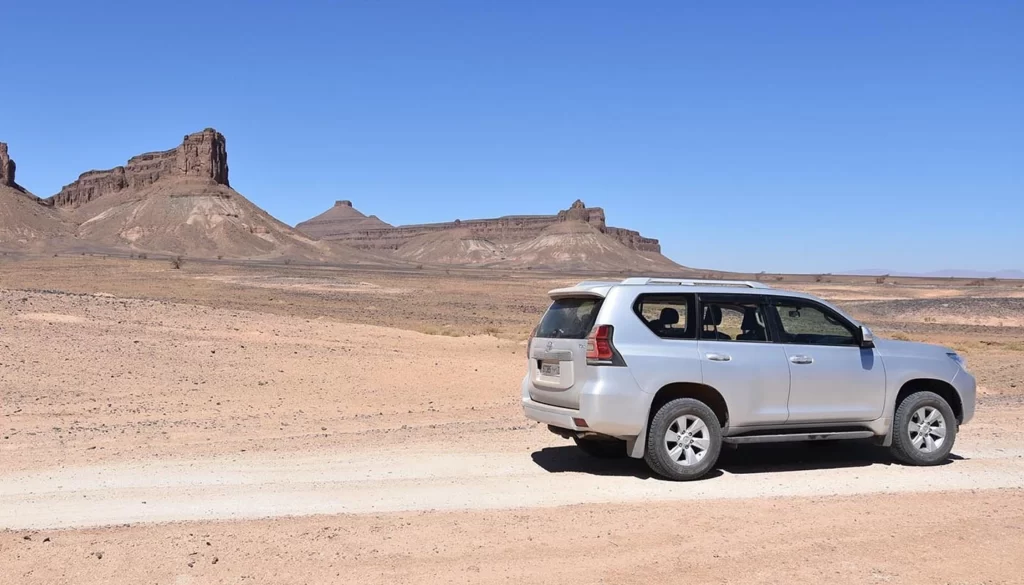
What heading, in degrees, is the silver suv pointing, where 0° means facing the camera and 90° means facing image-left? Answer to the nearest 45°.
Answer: approximately 225°
